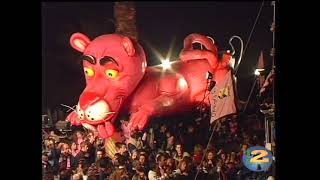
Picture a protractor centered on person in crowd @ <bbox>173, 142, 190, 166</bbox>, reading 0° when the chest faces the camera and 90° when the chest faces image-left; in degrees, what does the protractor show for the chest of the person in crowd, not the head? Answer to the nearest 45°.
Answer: approximately 0°
